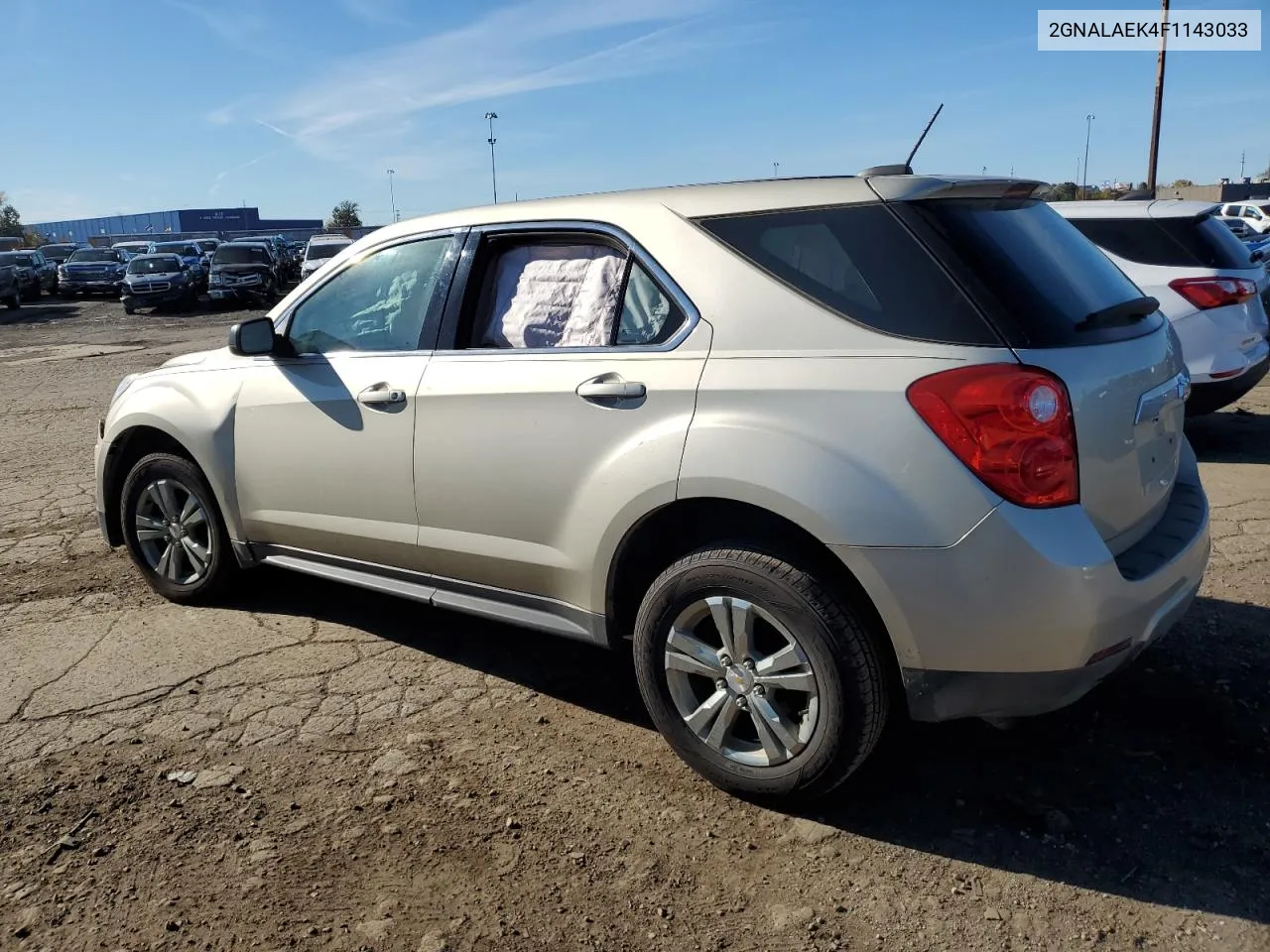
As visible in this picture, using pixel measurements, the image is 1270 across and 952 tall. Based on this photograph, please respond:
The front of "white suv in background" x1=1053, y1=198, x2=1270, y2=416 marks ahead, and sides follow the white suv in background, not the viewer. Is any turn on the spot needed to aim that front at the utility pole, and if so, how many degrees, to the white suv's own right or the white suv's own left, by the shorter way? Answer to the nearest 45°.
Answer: approximately 45° to the white suv's own right

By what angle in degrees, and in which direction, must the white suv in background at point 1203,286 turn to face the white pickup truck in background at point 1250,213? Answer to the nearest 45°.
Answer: approximately 45° to its right

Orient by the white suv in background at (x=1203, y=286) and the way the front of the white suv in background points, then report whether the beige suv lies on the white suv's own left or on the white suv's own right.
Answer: on the white suv's own left

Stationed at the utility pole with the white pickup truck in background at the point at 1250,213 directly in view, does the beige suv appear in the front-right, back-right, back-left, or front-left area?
back-right

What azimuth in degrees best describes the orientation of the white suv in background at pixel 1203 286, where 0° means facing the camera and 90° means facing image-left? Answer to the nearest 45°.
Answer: approximately 135°

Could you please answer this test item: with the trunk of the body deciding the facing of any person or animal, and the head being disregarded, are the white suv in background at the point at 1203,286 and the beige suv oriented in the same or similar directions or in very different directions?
same or similar directions

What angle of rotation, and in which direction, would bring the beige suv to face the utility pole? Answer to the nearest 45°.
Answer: approximately 90° to its right

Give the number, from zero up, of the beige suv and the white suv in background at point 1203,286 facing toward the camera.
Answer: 0

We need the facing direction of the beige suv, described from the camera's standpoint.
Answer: facing away from the viewer and to the left of the viewer

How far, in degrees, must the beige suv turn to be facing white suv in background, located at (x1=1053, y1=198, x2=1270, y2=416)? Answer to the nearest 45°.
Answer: approximately 90° to its right
